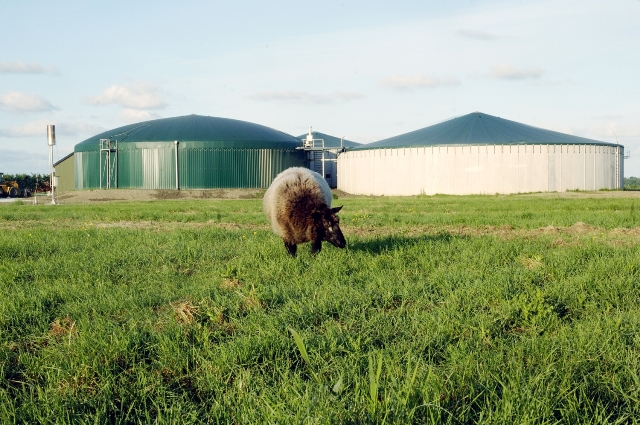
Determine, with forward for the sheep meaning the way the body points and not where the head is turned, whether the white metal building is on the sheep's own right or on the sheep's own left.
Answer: on the sheep's own left

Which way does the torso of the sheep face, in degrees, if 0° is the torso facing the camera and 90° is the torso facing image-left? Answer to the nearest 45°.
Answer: approximately 315°
